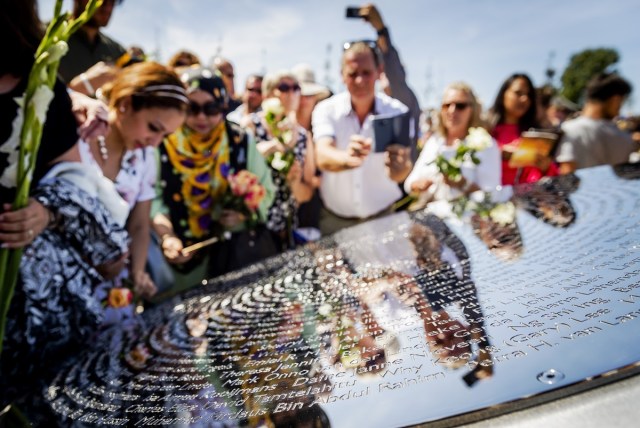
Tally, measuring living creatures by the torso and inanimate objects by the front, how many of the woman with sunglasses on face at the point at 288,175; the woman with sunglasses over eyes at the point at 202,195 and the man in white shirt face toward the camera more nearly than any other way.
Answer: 3

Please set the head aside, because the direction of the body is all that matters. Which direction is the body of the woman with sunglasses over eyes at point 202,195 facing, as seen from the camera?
toward the camera

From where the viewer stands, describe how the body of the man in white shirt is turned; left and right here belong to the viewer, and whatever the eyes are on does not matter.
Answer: facing the viewer

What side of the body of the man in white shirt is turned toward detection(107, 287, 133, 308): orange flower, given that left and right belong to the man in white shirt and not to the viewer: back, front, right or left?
front

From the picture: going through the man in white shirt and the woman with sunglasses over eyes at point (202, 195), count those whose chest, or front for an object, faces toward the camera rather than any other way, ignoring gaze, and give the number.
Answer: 2

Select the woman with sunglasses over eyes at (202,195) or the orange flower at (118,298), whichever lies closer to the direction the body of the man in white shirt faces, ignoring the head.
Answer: the orange flower

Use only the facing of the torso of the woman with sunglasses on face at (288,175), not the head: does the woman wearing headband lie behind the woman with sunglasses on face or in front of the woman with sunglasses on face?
in front

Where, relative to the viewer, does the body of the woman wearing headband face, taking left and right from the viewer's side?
facing the viewer and to the right of the viewer

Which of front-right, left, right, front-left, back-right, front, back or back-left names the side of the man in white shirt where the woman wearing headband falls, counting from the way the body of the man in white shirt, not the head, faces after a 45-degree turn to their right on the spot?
front

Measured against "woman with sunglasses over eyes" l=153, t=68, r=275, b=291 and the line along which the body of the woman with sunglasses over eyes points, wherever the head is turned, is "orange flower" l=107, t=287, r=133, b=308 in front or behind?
in front
